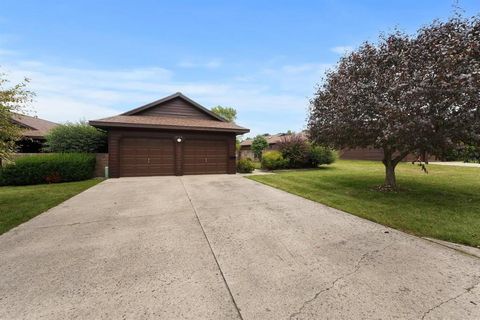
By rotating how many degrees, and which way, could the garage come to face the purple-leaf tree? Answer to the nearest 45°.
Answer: approximately 45° to its left

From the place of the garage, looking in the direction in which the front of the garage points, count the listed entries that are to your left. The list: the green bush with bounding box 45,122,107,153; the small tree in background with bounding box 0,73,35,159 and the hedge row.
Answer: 0

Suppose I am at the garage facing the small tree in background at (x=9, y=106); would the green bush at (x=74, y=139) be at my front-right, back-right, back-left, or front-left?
front-right

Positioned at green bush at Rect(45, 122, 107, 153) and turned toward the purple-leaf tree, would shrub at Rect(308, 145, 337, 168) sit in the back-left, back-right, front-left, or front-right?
front-left

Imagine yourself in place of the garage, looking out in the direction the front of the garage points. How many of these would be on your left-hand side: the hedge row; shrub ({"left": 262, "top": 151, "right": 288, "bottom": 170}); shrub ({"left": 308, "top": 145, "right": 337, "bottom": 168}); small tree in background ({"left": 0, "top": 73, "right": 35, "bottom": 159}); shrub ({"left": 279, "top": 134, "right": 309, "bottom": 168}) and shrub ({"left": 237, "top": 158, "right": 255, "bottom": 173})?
4

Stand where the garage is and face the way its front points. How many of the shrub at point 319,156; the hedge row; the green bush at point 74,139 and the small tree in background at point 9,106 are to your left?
1

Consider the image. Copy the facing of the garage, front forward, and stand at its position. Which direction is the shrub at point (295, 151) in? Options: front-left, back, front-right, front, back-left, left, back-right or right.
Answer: left

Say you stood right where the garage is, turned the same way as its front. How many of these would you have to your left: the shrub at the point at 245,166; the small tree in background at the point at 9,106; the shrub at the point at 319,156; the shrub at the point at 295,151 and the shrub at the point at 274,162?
4

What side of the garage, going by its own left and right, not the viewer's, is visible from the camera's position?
front

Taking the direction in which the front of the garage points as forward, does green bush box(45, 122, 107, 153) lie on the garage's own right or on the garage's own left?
on the garage's own right

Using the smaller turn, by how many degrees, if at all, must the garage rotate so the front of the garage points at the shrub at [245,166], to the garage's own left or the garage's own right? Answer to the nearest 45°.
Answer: approximately 90° to the garage's own left

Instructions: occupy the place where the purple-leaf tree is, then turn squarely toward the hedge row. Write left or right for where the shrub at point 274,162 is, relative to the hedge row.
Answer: right

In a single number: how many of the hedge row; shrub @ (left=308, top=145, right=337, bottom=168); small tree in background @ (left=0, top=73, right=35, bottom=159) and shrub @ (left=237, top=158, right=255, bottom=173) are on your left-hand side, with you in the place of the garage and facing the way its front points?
2

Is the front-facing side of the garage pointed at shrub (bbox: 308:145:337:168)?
no

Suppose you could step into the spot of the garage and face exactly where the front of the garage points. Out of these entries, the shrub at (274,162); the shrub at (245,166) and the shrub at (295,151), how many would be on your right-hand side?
0
